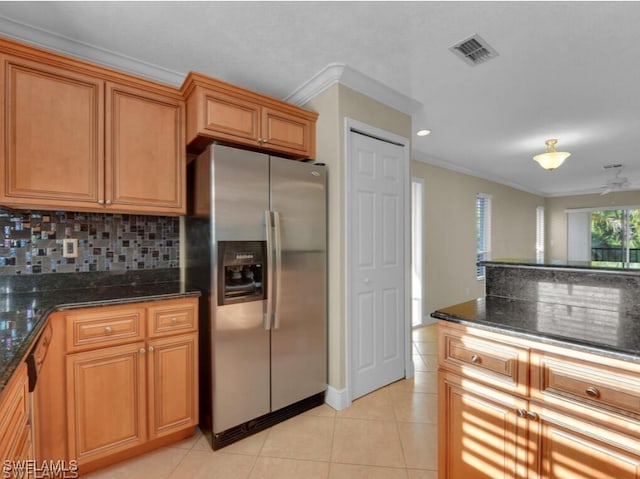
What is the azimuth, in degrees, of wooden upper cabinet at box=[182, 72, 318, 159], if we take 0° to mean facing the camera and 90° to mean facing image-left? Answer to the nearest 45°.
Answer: approximately 315°

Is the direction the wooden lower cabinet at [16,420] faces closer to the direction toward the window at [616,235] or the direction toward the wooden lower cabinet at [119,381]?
the window

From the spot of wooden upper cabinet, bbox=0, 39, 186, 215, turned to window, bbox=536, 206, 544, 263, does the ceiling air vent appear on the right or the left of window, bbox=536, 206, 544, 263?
right

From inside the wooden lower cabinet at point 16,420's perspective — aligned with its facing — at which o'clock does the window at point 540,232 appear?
The window is roughly at 12 o'clock from the wooden lower cabinet.

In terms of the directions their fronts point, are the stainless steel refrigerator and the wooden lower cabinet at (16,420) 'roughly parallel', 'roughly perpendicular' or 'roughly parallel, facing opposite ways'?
roughly perpendicular

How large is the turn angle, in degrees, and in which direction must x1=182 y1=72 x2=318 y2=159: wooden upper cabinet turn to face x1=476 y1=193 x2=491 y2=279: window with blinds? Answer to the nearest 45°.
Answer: approximately 90° to its left

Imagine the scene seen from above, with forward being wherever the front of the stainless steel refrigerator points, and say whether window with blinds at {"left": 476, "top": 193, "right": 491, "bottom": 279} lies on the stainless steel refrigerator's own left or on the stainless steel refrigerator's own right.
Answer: on the stainless steel refrigerator's own left

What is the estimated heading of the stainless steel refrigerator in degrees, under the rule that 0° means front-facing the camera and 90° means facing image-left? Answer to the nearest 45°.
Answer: approximately 315°

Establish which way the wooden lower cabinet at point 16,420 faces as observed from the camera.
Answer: facing to the right of the viewer
